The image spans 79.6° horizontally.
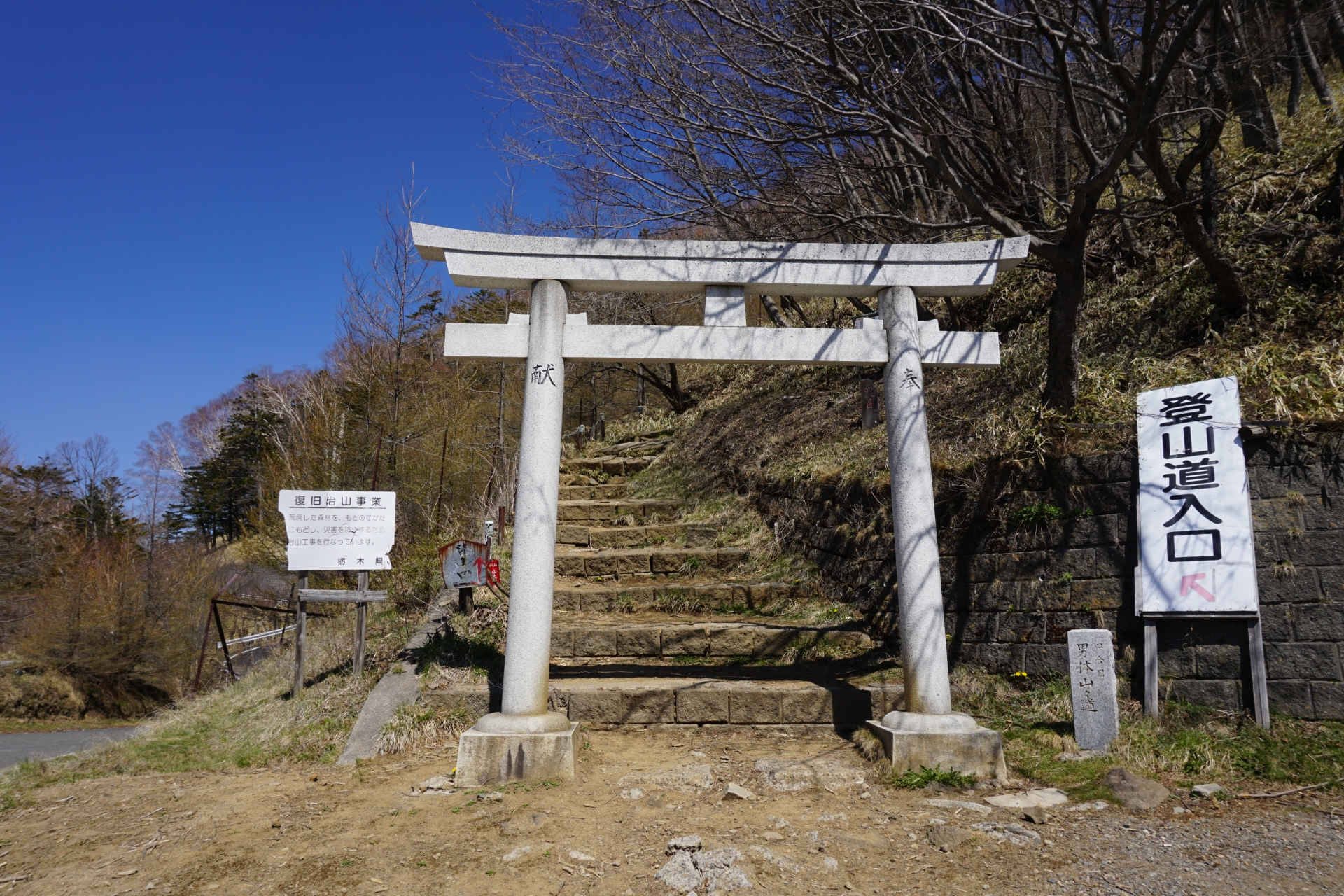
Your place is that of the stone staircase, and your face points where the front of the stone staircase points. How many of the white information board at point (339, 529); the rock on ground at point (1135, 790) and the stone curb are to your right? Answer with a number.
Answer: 2

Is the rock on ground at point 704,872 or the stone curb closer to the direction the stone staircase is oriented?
the rock on ground

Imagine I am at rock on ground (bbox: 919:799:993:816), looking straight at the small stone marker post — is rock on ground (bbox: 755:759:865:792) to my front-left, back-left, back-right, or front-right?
back-left

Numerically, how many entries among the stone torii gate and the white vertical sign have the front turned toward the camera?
2

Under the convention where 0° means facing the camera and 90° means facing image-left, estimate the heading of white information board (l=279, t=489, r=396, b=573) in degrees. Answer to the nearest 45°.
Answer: approximately 0°

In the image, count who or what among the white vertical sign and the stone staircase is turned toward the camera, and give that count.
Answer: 2

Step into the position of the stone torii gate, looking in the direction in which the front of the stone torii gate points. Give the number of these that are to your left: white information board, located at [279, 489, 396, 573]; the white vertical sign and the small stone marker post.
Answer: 2

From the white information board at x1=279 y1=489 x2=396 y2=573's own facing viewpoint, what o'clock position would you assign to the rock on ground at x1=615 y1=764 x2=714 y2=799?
The rock on ground is roughly at 11 o'clock from the white information board.

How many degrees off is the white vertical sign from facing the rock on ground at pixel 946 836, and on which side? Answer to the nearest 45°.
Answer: approximately 45° to its right

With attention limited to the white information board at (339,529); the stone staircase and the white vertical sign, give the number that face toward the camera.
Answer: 3

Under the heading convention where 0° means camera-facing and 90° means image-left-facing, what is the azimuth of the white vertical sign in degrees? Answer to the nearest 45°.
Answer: approximately 0°

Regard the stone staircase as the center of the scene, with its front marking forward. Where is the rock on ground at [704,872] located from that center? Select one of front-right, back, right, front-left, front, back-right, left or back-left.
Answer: front
